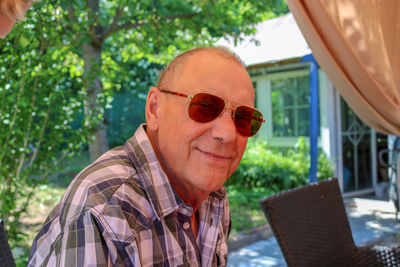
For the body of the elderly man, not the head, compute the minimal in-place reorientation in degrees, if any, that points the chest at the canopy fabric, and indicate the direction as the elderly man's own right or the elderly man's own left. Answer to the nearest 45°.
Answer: approximately 90° to the elderly man's own left

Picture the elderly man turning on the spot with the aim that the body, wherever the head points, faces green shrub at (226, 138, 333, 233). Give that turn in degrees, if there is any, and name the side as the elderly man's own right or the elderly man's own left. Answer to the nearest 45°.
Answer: approximately 135° to the elderly man's own left

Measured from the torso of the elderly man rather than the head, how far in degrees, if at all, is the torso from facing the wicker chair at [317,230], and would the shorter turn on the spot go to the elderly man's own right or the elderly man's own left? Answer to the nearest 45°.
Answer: approximately 90° to the elderly man's own left

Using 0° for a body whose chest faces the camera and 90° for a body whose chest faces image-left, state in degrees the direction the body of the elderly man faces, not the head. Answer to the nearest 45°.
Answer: approximately 315°
